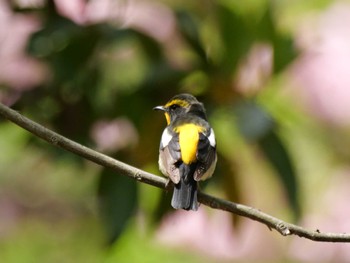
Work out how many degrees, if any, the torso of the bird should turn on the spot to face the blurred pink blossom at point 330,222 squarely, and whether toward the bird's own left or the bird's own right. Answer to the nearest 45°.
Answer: approximately 45° to the bird's own right

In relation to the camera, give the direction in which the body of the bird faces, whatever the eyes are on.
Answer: away from the camera
